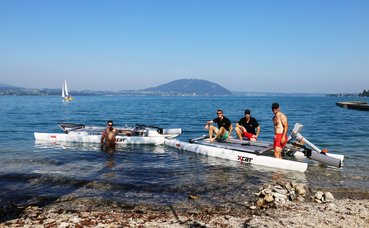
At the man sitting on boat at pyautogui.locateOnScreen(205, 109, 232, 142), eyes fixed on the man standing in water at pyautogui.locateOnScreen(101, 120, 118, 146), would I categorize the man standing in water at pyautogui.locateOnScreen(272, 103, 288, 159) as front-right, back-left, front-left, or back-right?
back-left

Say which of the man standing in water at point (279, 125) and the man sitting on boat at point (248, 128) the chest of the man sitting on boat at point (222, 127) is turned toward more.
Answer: the man standing in water

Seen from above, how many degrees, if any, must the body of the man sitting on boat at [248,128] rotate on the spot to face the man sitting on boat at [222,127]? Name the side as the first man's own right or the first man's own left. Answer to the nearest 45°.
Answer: approximately 90° to the first man's own right

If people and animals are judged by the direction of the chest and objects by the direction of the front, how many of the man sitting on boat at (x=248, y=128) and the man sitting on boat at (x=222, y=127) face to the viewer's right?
0

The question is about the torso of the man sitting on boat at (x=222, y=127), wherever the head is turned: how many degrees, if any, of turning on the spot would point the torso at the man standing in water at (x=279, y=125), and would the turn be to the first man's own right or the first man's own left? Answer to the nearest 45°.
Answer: approximately 90° to the first man's own left

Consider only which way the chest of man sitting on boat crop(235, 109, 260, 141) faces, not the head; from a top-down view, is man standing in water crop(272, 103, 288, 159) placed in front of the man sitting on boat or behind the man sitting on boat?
in front

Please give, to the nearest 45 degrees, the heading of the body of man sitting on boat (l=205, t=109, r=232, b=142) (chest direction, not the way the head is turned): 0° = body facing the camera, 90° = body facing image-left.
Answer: approximately 45°

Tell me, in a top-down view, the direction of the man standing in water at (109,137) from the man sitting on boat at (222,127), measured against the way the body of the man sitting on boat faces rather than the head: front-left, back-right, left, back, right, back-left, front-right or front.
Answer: front-right

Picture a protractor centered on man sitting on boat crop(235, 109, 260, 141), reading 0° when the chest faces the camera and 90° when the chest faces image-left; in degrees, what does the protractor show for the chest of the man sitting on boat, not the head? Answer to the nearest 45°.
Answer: approximately 0°

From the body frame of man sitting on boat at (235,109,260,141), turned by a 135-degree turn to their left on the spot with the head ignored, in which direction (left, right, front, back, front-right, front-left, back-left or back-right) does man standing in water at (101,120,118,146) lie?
back-left

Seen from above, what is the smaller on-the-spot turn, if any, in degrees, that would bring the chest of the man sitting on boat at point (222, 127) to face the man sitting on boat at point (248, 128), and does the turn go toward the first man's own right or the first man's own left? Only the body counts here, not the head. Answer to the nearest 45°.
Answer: approximately 135° to the first man's own left
